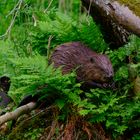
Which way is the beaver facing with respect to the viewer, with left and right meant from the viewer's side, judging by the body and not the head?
facing the viewer and to the right of the viewer

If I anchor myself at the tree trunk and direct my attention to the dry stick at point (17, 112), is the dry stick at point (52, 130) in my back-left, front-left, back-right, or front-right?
front-left
